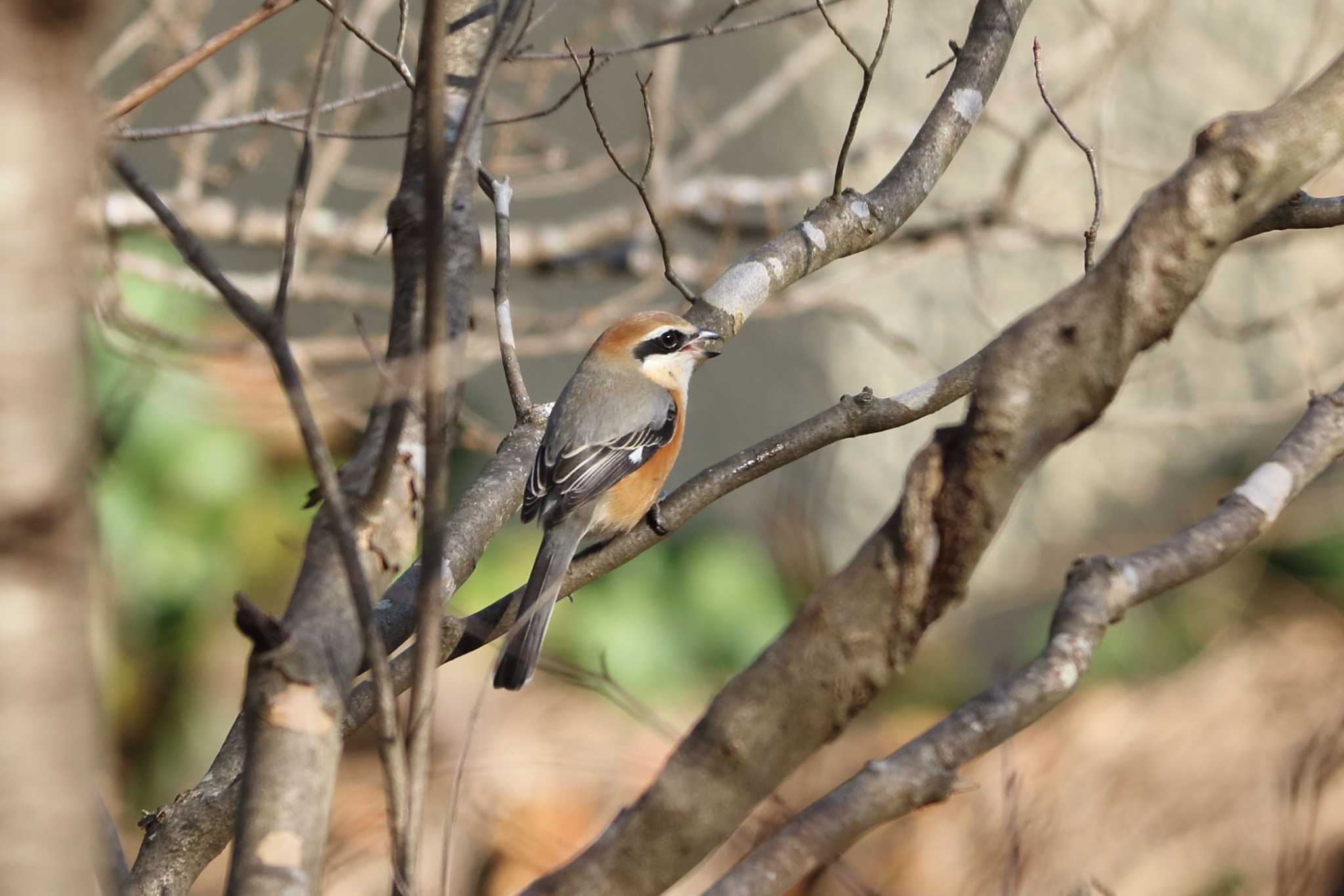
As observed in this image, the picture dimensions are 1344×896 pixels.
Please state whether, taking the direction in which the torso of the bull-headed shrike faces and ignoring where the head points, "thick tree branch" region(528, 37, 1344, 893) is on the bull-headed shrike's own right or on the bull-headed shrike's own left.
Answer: on the bull-headed shrike's own right

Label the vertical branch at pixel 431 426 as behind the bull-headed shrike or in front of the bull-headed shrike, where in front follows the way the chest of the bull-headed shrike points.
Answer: behind

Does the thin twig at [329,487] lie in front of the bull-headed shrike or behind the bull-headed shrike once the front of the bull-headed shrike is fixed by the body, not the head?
behind

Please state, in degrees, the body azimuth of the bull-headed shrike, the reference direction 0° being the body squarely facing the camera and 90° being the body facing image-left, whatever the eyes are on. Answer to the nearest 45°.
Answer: approximately 225°
